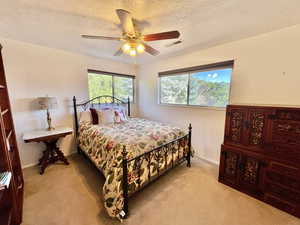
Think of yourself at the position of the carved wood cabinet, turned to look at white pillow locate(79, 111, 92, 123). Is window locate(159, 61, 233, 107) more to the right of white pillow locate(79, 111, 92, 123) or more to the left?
right

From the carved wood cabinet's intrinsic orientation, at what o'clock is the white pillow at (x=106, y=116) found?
The white pillow is roughly at 1 o'clock from the carved wood cabinet.

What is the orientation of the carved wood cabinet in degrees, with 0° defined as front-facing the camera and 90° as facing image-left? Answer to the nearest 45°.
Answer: approximately 45°

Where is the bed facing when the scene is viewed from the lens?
facing the viewer and to the right of the viewer

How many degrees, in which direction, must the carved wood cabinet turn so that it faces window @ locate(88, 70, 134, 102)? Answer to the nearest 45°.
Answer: approximately 45° to its right

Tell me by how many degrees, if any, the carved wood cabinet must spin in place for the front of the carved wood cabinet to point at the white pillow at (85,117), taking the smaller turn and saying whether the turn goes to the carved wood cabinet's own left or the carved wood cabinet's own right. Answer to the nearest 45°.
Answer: approximately 45° to the carved wood cabinet's own right
